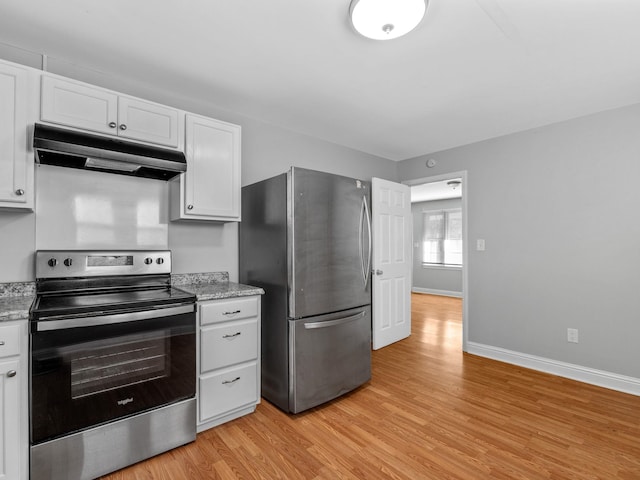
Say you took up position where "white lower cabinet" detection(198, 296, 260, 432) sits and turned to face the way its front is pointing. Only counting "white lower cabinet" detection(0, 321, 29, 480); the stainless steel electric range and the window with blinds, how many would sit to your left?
1

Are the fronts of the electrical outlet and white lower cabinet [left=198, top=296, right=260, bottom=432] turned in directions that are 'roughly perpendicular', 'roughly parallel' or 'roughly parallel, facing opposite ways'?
roughly perpendicular

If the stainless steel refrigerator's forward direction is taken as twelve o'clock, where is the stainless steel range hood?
The stainless steel range hood is roughly at 4 o'clock from the stainless steel refrigerator.

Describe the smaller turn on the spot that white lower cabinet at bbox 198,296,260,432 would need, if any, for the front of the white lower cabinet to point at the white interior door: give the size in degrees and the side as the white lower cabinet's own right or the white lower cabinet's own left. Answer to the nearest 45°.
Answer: approximately 90° to the white lower cabinet's own left

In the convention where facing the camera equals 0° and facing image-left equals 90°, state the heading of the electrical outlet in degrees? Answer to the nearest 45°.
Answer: approximately 0°

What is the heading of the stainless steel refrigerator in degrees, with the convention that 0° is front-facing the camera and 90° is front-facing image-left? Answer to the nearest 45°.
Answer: approximately 315°

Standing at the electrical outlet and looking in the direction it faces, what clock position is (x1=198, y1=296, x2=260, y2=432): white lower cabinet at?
The white lower cabinet is roughly at 1 o'clock from the electrical outlet.

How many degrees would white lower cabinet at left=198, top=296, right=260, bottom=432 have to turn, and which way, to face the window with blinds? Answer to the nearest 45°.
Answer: approximately 90° to its left

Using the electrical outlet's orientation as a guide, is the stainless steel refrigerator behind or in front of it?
in front

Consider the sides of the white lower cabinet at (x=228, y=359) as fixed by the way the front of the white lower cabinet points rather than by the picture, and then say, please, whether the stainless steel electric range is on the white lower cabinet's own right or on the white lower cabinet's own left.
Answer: on the white lower cabinet's own right

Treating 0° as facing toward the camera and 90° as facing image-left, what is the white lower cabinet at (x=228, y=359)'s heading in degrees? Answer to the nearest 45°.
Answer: approximately 315°

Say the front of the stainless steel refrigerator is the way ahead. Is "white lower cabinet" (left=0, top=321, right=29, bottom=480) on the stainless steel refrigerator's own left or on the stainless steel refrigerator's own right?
on the stainless steel refrigerator's own right
